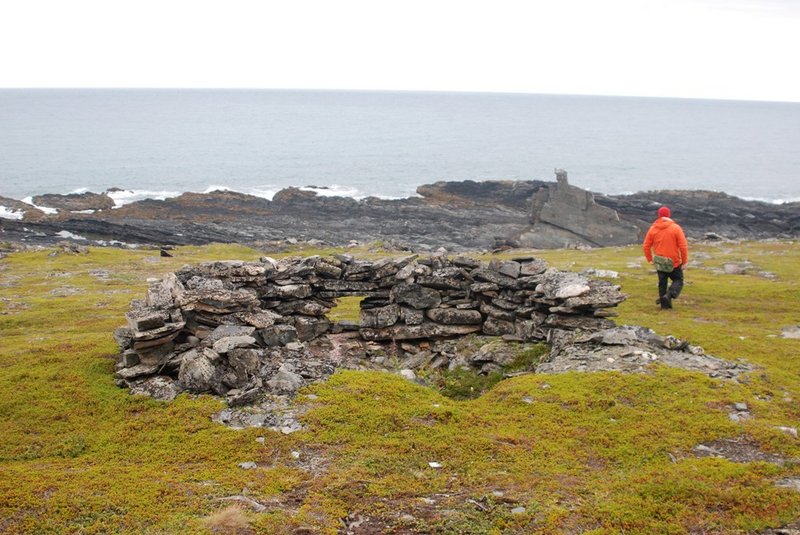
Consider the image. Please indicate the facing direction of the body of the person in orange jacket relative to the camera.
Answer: away from the camera

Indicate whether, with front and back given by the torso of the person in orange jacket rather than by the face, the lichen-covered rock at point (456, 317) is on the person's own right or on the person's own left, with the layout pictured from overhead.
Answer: on the person's own left

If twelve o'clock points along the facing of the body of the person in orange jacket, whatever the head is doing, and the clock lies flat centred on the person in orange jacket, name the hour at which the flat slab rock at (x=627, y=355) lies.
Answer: The flat slab rock is roughly at 6 o'clock from the person in orange jacket.
